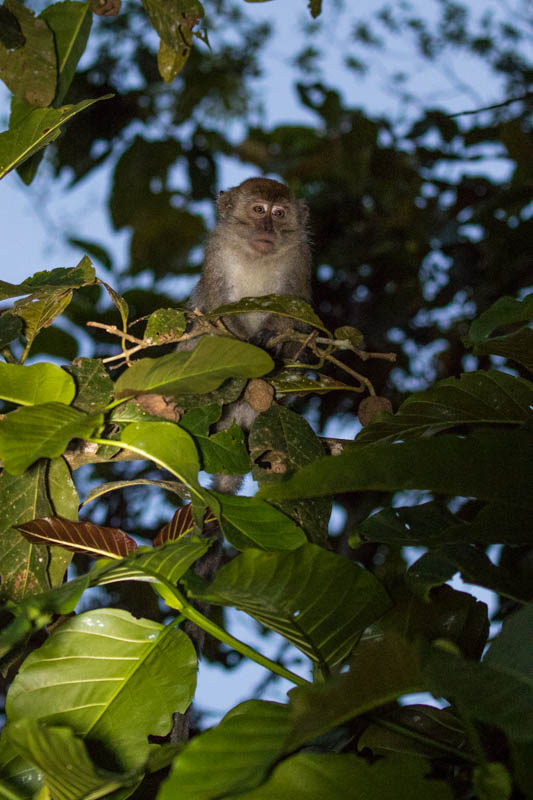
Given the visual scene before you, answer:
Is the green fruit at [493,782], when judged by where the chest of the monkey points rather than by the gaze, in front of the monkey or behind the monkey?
in front

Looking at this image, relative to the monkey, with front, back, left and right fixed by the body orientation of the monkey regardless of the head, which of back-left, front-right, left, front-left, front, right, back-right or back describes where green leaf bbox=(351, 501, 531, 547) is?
front

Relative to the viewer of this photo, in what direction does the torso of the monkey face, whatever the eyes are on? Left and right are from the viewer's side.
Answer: facing the viewer

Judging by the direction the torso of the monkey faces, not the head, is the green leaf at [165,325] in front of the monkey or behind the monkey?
in front

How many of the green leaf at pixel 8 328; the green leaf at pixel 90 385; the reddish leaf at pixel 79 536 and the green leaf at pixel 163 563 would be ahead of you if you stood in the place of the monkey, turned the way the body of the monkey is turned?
4

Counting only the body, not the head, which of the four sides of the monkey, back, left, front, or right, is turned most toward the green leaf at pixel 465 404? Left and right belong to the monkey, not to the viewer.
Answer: left

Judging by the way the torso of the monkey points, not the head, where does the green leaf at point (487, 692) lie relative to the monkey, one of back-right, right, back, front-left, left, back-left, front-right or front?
front

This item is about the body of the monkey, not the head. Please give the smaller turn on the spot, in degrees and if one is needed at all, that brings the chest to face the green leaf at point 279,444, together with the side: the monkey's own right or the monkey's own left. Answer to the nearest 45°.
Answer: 0° — it already faces it

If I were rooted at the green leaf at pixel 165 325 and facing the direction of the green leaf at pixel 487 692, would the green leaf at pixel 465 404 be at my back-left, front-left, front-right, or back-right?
front-left

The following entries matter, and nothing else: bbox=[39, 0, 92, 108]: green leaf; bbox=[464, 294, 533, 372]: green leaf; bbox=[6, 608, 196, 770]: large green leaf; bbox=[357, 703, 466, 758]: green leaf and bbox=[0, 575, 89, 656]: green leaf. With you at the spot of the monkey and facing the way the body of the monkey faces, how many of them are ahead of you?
5

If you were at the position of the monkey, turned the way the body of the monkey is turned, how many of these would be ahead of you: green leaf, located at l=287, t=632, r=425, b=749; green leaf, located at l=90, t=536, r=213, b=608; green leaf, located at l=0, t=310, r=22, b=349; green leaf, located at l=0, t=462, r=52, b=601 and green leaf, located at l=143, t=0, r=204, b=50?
5

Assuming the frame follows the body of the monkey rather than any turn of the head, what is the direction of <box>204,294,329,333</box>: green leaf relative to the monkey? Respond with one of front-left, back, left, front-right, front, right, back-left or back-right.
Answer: front

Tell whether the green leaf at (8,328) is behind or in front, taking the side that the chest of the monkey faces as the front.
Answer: in front

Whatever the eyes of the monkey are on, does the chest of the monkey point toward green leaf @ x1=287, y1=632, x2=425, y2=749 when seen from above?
yes

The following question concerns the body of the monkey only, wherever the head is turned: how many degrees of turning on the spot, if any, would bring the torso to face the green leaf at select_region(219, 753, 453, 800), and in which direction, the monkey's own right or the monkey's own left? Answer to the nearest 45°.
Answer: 0° — it already faces it
